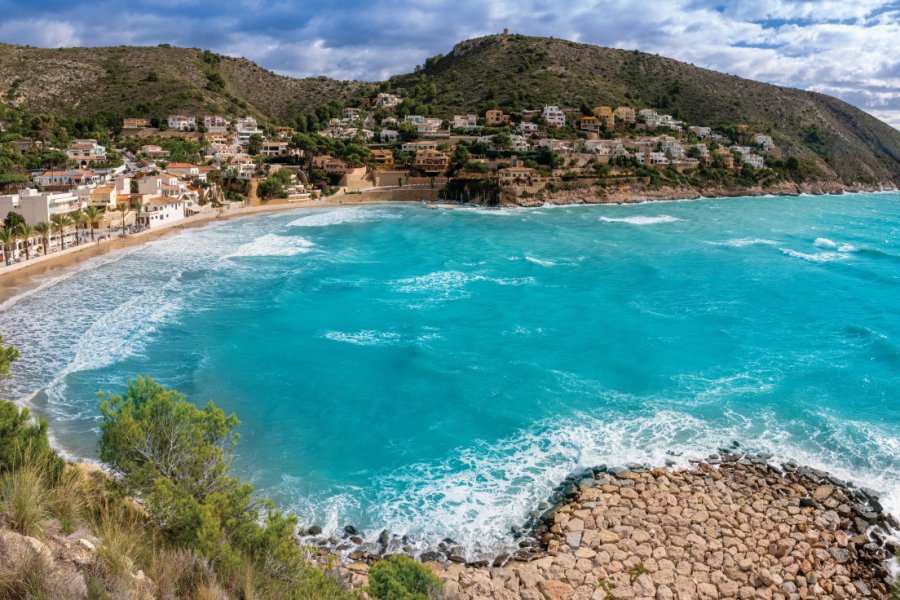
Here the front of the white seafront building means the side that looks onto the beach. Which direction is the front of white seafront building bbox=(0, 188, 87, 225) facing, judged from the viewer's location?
facing the viewer and to the right of the viewer

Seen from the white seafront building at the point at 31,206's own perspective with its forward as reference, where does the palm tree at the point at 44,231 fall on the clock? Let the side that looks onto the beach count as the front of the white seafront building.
The palm tree is roughly at 1 o'clock from the white seafront building.

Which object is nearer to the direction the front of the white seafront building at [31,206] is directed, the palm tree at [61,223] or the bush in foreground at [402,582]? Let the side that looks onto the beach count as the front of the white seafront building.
the palm tree
